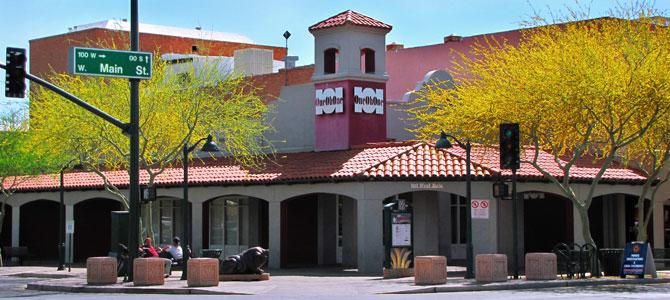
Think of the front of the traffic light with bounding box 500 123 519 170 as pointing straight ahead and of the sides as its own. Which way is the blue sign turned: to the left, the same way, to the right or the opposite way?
the same way

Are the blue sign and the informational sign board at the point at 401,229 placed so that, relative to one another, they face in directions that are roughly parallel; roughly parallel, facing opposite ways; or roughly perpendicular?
roughly parallel

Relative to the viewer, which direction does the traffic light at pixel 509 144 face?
toward the camera

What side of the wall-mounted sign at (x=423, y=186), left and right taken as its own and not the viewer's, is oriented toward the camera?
front

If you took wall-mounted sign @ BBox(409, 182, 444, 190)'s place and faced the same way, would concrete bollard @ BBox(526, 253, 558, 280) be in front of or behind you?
in front

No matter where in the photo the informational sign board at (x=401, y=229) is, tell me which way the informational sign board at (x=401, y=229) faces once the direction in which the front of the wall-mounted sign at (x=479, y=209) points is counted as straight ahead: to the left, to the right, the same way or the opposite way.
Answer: the same way

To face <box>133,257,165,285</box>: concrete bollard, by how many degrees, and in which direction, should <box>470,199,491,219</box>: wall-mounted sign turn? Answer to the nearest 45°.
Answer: approximately 90° to its right

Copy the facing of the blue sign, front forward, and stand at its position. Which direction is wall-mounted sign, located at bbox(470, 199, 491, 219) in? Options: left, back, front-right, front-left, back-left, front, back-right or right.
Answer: right

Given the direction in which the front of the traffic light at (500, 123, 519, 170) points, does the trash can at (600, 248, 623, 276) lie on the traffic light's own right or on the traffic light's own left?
on the traffic light's own left

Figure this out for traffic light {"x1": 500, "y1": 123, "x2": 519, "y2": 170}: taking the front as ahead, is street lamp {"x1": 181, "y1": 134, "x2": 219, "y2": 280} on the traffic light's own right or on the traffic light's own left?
on the traffic light's own right

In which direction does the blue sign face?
toward the camera

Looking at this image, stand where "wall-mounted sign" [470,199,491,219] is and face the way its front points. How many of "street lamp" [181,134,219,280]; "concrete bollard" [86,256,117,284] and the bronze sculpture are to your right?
3

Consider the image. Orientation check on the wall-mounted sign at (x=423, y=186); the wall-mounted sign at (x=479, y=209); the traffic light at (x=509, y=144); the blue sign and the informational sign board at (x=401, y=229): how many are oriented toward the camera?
5

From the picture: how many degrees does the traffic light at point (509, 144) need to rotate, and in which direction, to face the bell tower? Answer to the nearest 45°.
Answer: approximately 135° to its right

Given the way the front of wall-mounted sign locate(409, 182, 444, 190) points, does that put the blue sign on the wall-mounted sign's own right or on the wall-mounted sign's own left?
on the wall-mounted sign's own left
